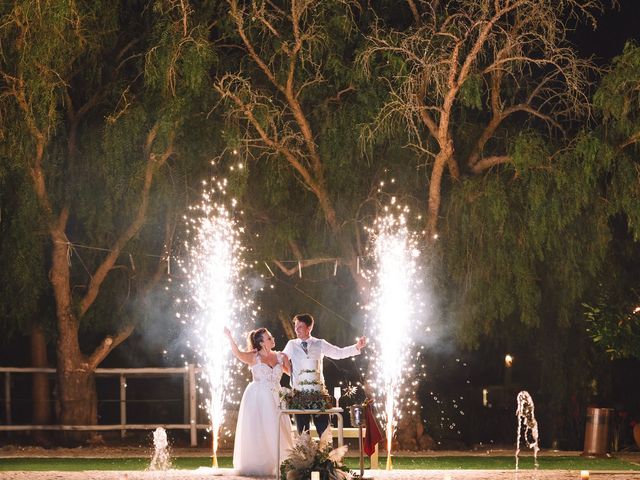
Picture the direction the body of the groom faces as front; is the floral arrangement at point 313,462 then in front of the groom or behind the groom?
in front

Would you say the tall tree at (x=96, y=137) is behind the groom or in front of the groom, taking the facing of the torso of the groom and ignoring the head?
behind
